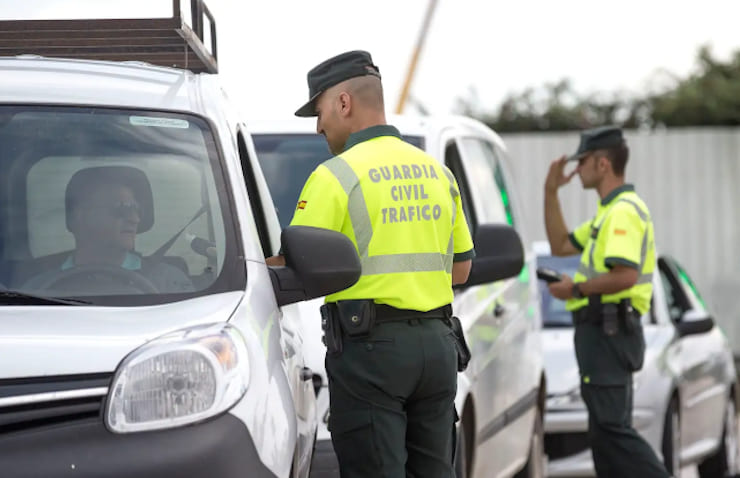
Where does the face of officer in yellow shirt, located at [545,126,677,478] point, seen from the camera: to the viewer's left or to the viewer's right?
to the viewer's left

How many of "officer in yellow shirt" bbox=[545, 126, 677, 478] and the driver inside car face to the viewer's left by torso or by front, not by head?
1

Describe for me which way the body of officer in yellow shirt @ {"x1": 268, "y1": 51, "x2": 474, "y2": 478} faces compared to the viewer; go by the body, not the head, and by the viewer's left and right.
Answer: facing away from the viewer and to the left of the viewer

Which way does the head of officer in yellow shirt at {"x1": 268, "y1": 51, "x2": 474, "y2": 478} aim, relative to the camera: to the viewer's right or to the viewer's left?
to the viewer's left

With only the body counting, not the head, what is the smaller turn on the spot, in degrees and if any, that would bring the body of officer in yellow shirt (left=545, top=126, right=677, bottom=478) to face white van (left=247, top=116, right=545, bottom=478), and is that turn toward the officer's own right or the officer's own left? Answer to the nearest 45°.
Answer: approximately 45° to the officer's own left

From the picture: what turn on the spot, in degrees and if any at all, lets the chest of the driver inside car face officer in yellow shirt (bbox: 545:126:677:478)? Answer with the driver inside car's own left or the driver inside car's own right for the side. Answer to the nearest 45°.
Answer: approximately 135° to the driver inside car's own left

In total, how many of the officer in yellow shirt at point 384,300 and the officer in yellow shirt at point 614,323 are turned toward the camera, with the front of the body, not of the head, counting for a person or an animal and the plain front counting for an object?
0

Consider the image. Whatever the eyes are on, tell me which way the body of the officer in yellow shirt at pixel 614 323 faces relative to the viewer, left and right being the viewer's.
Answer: facing to the left of the viewer

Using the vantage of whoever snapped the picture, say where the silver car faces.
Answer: facing the viewer and to the left of the viewer

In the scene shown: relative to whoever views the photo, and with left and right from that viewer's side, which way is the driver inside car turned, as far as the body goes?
facing the viewer
